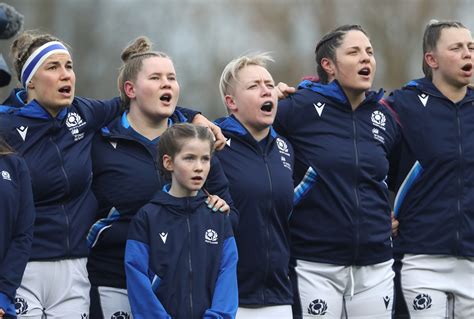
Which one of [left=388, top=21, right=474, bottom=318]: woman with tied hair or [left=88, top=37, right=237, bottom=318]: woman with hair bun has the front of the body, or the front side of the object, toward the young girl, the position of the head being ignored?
[left=88, top=37, right=237, bottom=318]: woman with hair bun

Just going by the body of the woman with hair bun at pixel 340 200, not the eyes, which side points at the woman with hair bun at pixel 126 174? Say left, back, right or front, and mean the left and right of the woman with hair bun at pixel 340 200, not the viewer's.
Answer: right

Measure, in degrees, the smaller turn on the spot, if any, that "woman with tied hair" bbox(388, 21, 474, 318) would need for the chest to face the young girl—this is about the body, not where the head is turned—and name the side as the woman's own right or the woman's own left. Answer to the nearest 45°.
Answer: approximately 90° to the woman's own right

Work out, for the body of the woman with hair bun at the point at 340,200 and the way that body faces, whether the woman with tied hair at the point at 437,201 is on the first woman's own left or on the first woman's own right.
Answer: on the first woman's own left

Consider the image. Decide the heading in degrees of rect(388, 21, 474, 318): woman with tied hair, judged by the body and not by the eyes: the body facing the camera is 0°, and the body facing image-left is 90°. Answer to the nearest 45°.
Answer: approximately 315°

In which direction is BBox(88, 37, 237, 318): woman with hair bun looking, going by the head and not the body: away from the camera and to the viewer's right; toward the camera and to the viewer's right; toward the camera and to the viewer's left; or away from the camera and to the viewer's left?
toward the camera and to the viewer's right

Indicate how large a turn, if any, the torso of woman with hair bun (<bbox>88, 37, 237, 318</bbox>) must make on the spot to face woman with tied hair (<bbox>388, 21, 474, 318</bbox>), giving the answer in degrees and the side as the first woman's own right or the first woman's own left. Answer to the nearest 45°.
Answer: approximately 45° to the first woman's own left

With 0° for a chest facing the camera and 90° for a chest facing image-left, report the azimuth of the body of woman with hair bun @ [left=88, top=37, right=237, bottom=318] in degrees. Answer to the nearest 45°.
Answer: approximately 315°
